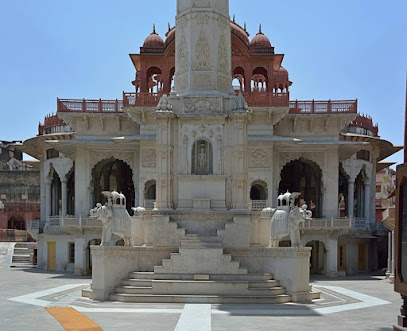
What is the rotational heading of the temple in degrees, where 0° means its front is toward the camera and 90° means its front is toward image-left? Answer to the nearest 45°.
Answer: approximately 0°
